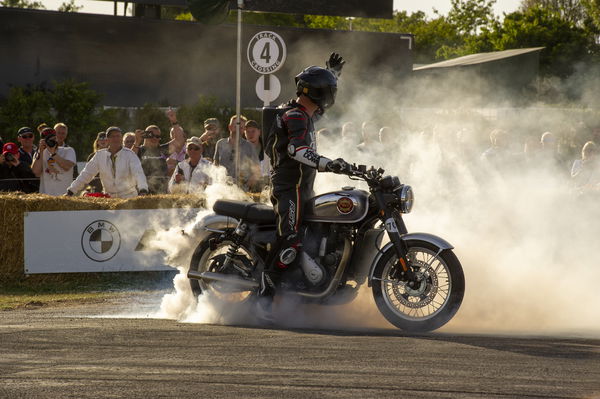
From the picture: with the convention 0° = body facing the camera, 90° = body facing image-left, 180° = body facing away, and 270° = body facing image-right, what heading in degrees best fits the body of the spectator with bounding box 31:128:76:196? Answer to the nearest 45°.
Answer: approximately 0°

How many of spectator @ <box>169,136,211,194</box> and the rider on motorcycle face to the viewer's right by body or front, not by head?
1

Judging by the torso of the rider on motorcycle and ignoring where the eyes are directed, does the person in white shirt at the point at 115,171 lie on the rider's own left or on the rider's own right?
on the rider's own left

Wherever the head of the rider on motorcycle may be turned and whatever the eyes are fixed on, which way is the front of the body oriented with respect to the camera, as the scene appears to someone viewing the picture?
to the viewer's right

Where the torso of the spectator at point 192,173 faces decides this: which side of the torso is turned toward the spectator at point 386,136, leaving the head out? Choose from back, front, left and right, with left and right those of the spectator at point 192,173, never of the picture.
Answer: left

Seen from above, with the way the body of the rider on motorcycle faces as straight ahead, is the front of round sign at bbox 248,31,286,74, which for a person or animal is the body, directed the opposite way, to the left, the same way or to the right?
to the right

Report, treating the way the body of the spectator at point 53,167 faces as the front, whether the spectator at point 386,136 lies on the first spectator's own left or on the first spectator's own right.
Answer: on the first spectator's own left

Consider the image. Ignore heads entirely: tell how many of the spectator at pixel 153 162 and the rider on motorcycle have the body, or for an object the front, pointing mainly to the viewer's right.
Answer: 1
